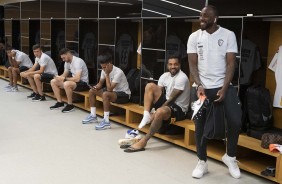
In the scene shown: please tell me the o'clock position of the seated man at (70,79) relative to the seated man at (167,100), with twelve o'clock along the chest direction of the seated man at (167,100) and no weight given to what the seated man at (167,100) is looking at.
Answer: the seated man at (70,79) is roughly at 3 o'clock from the seated man at (167,100).

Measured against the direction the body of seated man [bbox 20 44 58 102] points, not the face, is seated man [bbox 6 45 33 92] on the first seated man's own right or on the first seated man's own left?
on the first seated man's own right

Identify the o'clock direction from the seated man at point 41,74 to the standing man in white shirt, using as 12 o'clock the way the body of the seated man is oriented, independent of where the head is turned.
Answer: The standing man in white shirt is roughly at 10 o'clock from the seated man.

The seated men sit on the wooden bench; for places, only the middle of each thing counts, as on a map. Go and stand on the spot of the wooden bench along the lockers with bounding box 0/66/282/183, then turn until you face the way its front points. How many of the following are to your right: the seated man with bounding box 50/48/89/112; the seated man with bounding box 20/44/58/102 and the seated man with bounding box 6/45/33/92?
3

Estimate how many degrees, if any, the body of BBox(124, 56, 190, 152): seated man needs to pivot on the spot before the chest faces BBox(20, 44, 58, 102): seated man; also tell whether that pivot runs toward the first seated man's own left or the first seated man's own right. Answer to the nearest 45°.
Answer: approximately 90° to the first seated man's own right

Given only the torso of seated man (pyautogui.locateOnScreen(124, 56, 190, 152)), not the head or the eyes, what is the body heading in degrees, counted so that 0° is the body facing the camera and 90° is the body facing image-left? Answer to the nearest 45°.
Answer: approximately 45°

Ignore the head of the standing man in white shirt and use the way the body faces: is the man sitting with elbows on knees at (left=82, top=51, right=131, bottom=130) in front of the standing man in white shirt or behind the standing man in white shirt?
behind
